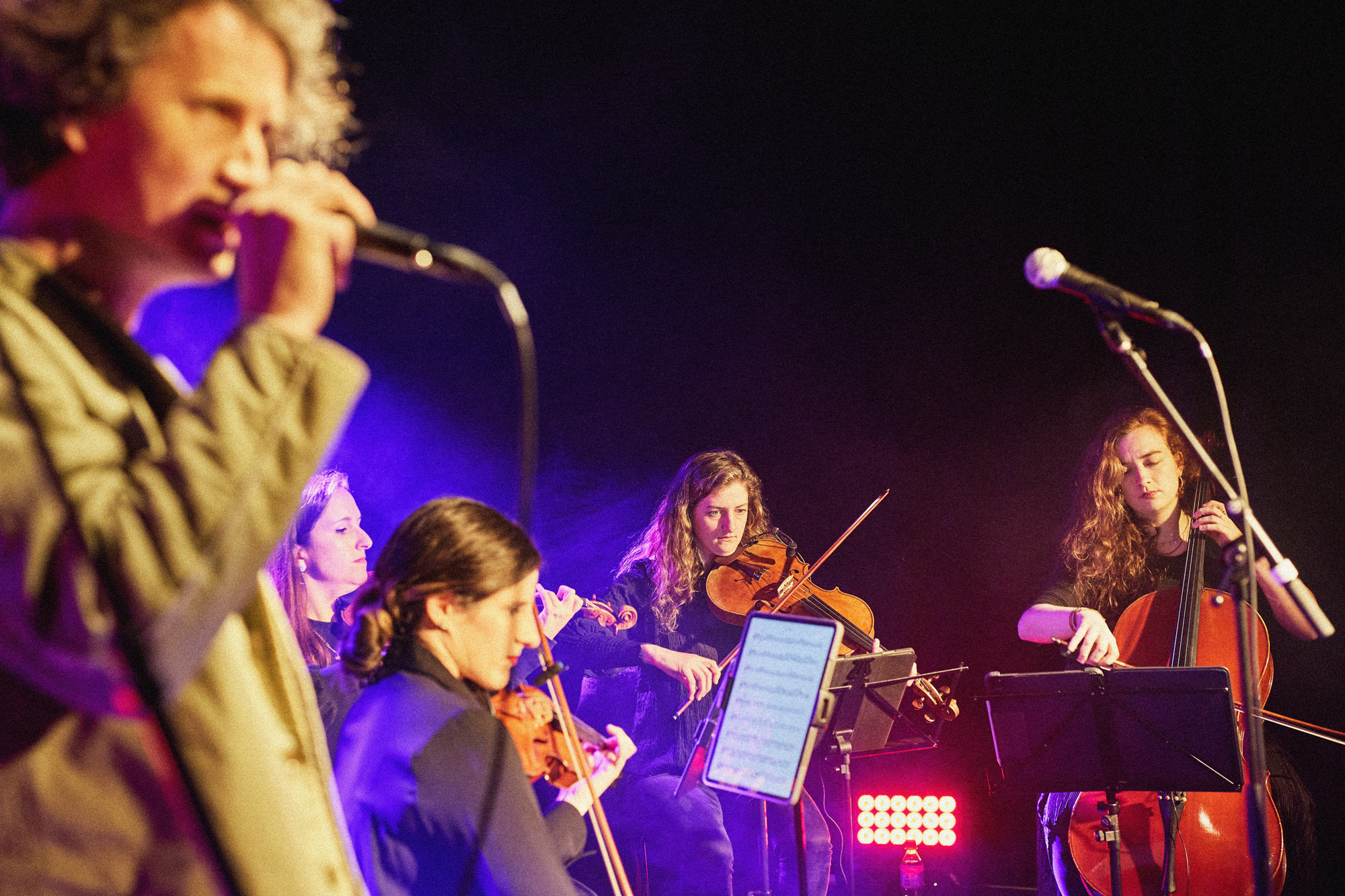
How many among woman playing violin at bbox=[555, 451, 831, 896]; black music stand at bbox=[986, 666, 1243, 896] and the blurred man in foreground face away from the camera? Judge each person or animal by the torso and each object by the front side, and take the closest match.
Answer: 1

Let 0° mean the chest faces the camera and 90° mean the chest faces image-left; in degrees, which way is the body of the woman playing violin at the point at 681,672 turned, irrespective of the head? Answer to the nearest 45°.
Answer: approximately 315°

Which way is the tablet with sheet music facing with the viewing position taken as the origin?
facing the viewer and to the left of the viewer

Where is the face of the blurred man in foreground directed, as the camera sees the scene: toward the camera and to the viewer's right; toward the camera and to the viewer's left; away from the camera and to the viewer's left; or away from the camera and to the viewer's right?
toward the camera and to the viewer's right

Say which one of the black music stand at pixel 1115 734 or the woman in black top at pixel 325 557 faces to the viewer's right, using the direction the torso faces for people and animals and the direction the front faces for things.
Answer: the woman in black top

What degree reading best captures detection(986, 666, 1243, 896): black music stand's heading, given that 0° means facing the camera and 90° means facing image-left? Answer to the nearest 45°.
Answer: approximately 180°

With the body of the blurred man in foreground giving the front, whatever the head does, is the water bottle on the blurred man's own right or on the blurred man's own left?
on the blurred man's own left

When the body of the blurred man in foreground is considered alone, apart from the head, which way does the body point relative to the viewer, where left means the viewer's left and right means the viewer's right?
facing the viewer and to the right of the viewer

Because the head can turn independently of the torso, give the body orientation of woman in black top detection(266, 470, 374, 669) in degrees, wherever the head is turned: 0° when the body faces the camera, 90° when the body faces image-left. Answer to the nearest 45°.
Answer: approximately 270°
